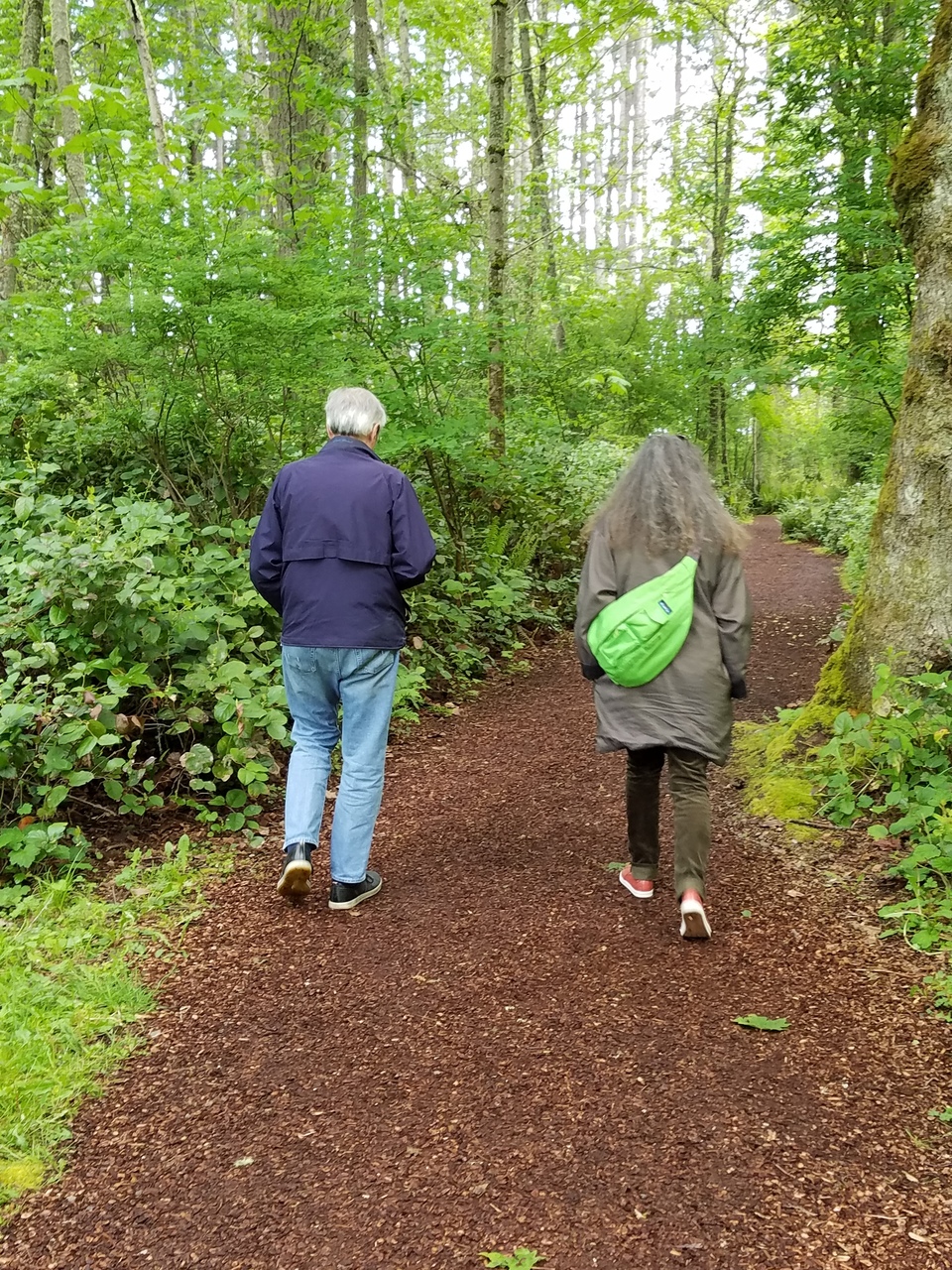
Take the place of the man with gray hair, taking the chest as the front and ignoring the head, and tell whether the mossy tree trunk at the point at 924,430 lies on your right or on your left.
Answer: on your right

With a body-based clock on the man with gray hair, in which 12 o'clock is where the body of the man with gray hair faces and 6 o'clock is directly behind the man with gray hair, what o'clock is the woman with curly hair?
The woman with curly hair is roughly at 4 o'clock from the man with gray hair.

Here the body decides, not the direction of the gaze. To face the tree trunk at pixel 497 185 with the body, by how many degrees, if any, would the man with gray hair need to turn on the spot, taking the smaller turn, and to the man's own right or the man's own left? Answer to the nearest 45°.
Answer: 0° — they already face it

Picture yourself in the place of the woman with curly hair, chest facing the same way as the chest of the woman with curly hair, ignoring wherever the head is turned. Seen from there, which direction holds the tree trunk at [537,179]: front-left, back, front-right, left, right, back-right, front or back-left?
front

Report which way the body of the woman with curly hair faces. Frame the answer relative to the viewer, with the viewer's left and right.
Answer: facing away from the viewer

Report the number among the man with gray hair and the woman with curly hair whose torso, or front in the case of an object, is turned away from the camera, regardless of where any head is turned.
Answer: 2

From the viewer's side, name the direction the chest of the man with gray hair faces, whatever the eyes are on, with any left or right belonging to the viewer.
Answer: facing away from the viewer

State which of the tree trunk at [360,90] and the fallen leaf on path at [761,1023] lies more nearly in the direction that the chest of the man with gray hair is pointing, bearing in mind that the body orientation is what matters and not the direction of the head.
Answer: the tree trunk

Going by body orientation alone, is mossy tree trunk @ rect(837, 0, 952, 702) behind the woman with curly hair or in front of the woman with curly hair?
in front

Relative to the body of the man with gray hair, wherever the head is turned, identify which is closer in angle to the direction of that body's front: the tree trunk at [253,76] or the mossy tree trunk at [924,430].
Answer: the tree trunk

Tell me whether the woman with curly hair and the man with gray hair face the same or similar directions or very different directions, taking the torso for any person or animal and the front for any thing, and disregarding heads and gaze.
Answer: same or similar directions

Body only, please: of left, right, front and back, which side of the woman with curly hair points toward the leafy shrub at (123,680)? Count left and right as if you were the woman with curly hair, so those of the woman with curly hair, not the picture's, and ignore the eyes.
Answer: left

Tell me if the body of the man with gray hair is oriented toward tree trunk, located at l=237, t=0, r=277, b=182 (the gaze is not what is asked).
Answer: yes

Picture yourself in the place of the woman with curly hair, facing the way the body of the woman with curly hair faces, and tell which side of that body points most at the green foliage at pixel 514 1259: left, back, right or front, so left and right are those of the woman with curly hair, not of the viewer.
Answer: back

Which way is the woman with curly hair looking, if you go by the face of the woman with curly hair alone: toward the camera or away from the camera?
away from the camera
